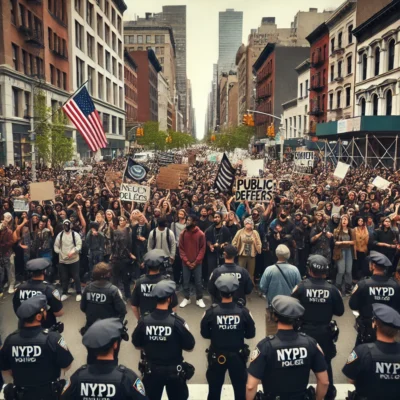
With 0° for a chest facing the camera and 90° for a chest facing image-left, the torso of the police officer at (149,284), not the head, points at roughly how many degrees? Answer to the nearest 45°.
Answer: approximately 180°

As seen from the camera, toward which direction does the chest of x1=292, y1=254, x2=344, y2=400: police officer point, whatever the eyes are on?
away from the camera

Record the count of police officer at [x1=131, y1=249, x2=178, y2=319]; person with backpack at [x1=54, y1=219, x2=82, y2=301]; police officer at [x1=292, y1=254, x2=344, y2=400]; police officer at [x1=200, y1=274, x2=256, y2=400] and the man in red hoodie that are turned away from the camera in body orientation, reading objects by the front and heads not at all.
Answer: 3

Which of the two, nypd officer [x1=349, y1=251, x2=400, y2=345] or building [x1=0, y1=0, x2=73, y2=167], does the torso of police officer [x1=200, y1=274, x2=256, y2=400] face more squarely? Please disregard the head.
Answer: the building

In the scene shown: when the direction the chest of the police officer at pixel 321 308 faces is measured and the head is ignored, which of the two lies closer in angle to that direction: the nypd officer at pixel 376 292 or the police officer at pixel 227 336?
the nypd officer

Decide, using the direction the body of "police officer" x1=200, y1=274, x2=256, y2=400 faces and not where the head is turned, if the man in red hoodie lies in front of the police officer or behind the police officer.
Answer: in front

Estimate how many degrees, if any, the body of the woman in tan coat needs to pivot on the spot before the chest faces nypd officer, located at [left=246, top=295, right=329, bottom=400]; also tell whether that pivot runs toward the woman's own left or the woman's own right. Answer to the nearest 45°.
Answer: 0° — they already face them

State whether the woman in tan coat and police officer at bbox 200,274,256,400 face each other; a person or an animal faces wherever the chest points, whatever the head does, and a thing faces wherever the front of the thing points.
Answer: yes

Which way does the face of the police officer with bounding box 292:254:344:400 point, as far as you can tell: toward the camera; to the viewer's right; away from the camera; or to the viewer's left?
away from the camera

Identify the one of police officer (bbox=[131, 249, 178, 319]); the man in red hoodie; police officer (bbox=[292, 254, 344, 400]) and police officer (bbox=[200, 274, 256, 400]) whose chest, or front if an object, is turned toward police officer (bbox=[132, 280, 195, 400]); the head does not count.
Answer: the man in red hoodie

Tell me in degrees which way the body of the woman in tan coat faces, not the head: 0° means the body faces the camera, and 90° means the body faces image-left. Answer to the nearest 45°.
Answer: approximately 0°

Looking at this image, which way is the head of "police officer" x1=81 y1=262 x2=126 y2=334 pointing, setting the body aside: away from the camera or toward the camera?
away from the camera

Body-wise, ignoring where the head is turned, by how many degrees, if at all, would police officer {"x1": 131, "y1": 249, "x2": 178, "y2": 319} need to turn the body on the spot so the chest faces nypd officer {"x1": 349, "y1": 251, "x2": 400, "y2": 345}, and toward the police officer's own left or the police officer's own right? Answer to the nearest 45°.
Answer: approximately 90° to the police officer's own right
